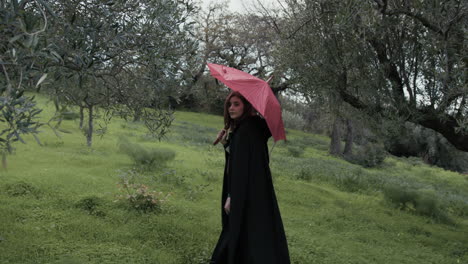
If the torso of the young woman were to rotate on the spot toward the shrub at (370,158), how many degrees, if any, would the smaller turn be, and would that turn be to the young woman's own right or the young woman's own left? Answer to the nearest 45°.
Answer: approximately 90° to the young woman's own right

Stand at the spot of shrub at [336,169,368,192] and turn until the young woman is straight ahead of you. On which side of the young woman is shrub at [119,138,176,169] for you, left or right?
right

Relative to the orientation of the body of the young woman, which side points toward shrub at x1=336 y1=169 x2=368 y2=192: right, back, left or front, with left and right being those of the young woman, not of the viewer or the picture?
right

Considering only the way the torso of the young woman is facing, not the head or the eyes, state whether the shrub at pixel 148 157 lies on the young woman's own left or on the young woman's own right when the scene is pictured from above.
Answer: on the young woman's own right

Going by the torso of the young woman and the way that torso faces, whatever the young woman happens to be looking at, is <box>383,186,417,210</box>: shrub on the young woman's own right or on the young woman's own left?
on the young woman's own right
